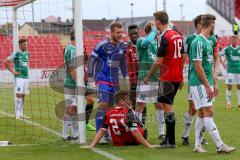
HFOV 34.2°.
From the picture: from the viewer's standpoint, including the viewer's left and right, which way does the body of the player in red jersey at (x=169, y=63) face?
facing away from the viewer and to the left of the viewer

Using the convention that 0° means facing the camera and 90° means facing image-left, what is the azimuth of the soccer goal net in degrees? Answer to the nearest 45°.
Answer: approximately 225°

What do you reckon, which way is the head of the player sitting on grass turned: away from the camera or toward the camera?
away from the camera

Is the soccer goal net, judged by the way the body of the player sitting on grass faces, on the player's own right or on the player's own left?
on the player's own left
